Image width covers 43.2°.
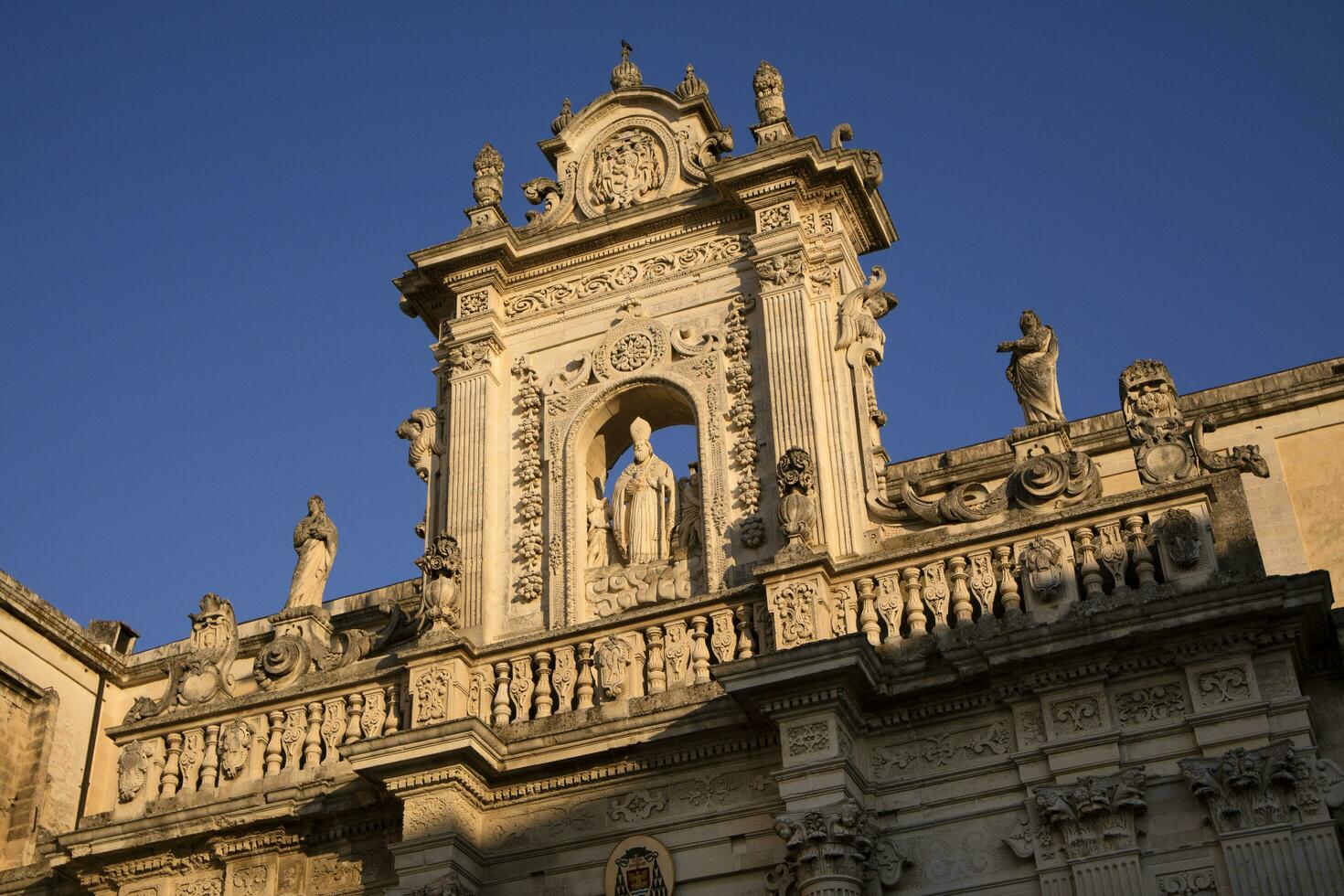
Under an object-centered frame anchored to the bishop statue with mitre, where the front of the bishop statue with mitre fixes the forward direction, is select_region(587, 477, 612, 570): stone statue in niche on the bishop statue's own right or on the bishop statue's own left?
on the bishop statue's own right

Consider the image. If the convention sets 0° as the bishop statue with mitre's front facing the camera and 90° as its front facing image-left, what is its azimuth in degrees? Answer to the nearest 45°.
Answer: approximately 0°
